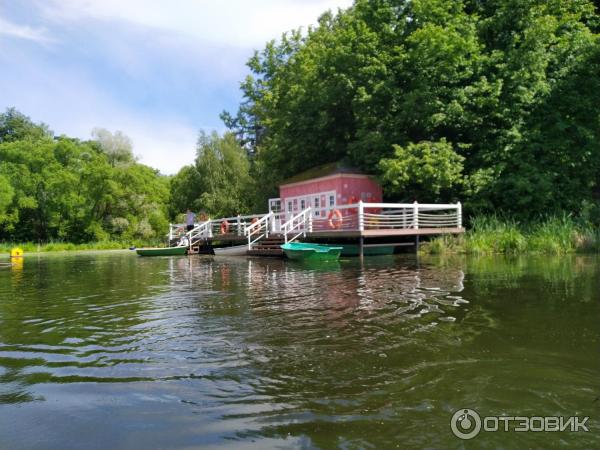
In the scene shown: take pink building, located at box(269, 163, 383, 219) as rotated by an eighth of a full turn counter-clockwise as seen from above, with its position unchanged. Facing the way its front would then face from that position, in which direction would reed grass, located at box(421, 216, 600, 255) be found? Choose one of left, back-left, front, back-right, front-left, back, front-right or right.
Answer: front-left

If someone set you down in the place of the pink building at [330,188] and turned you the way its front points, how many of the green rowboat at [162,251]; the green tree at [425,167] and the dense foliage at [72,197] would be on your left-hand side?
1

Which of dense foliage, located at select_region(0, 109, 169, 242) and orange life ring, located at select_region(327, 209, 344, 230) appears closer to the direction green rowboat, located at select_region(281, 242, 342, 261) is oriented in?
the dense foliage

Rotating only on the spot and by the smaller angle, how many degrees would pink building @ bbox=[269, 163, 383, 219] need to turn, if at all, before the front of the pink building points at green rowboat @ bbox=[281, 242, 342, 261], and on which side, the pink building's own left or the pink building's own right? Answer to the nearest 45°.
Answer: approximately 45° to the pink building's own left

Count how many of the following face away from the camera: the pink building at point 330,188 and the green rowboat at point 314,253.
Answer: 0

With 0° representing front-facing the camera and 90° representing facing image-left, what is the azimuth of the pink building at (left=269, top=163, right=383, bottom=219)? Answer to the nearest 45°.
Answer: approximately 45°

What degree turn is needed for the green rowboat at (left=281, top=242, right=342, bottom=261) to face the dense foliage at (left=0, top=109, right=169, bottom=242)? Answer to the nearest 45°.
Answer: approximately 45° to its right

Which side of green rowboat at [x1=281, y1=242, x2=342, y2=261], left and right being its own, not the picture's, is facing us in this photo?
left

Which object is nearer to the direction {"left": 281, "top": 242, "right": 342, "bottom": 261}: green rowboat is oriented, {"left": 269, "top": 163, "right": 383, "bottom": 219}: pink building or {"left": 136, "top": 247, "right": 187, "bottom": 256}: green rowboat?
the green rowboat

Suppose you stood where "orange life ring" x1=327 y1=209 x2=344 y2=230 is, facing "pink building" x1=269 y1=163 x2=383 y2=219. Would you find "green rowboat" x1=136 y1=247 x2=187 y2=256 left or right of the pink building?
left

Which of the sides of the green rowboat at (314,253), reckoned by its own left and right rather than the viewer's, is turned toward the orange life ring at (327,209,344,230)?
right

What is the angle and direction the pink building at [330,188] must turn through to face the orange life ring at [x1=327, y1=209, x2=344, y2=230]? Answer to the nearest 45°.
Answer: approximately 45° to its left

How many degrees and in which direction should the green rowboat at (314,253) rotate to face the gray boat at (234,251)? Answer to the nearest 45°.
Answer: approximately 45° to its right
